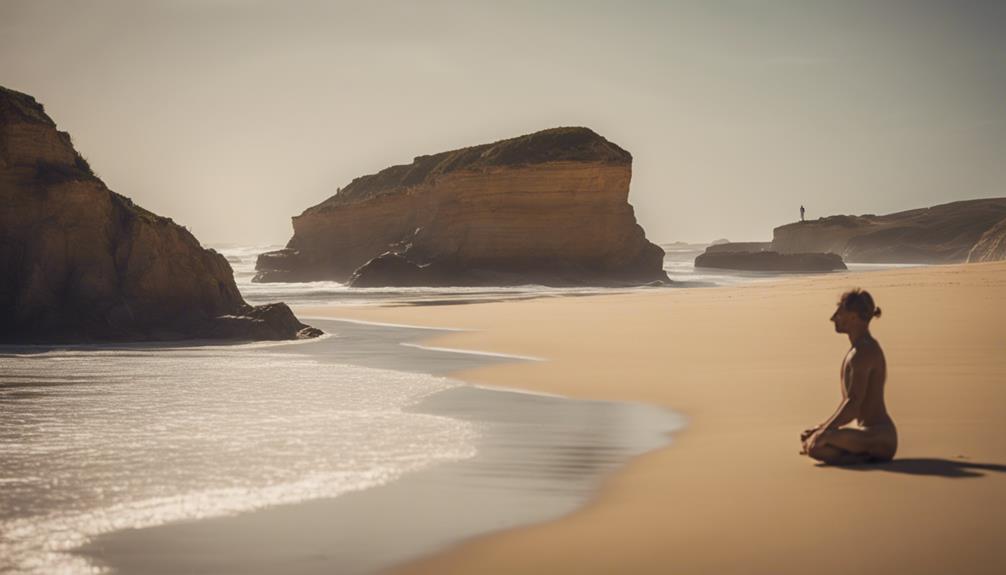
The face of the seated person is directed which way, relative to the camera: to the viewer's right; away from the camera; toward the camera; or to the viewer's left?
to the viewer's left

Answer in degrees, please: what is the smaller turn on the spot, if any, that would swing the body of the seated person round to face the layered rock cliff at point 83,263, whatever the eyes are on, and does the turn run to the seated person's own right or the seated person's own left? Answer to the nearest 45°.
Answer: approximately 45° to the seated person's own right

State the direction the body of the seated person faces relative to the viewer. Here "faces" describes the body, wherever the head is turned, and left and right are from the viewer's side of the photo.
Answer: facing to the left of the viewer
